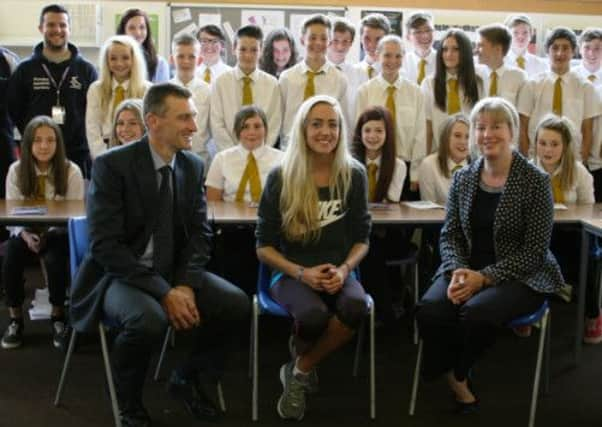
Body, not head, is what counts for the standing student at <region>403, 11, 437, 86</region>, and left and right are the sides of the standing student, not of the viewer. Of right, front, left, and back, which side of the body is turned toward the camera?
front

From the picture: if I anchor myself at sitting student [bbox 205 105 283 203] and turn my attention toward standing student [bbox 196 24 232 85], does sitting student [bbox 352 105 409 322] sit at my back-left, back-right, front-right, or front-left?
back-right

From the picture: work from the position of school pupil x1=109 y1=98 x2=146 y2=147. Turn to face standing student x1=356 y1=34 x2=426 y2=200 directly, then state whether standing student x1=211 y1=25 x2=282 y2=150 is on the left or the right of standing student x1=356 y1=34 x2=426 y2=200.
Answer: left

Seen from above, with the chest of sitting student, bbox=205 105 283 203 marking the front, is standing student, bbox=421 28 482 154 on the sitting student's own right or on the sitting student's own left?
on the sitting student's own left

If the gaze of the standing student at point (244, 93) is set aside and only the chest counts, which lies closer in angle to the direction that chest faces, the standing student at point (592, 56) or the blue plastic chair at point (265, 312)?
the blue plastic chair

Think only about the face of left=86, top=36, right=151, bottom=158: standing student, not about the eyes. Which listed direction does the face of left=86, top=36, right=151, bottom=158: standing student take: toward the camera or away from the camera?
toward the camera

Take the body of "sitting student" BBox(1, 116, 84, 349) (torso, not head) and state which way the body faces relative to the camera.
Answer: toward the camera

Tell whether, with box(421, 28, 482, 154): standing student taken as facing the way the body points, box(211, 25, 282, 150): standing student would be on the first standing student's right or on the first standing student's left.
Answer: on the first standing student's right

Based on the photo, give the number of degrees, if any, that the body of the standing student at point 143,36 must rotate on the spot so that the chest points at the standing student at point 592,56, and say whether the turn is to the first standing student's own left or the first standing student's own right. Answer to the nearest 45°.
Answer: approximately 90° to the first standing student's own left

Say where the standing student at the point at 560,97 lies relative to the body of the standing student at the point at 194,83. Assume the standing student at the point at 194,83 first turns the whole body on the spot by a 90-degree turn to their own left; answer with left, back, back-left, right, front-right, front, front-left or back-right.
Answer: front

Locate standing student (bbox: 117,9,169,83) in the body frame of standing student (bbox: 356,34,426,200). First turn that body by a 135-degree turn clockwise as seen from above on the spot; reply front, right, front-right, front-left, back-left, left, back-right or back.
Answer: front-left

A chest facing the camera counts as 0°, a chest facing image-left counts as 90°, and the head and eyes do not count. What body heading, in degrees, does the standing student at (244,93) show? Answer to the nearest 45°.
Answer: approximately 0°

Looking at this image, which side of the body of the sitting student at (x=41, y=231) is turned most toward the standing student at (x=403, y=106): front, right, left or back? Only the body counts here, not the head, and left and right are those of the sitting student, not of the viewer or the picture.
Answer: left

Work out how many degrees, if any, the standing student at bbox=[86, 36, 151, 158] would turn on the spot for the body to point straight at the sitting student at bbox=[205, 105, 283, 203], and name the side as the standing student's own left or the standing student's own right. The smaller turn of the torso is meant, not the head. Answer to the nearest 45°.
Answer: approximately 45° to the standing student's own left

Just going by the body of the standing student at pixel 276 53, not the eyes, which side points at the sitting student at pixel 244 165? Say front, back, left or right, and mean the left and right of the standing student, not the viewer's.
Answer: front

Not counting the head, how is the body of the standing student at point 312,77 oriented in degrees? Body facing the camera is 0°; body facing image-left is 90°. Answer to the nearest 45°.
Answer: approximately 0°

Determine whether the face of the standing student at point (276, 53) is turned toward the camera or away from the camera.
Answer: toward the camera

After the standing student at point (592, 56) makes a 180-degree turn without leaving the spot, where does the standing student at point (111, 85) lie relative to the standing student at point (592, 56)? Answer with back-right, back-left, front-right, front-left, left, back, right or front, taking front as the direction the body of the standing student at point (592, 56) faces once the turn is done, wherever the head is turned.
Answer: back-left

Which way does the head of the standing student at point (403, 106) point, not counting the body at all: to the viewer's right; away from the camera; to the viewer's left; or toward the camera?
toward the camera

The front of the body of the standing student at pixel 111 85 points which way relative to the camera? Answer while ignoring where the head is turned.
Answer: toward the camera
